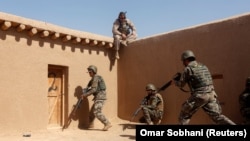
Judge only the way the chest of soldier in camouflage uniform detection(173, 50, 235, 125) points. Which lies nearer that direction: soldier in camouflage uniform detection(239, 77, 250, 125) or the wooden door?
the wooden door

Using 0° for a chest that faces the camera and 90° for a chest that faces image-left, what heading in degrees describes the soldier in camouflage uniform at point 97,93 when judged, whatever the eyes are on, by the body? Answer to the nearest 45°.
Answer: approximately 90°

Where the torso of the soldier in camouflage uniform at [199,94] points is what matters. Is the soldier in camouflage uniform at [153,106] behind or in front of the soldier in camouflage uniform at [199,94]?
in front

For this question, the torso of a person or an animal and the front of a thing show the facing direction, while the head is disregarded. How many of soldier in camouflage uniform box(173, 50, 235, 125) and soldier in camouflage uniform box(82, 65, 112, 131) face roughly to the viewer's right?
0

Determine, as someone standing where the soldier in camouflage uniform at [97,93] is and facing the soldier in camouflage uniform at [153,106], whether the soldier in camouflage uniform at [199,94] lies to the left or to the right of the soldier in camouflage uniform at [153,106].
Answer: right

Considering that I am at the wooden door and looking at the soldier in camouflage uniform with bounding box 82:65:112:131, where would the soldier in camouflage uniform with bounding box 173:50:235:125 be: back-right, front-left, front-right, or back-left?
front-right

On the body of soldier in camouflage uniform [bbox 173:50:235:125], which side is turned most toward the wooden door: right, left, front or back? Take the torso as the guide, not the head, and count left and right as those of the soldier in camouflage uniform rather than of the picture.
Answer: front

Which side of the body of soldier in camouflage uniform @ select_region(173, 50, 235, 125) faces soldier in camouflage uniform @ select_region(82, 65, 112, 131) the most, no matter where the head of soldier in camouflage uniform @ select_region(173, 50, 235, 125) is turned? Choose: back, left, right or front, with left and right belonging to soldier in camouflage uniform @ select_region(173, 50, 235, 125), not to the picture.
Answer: front

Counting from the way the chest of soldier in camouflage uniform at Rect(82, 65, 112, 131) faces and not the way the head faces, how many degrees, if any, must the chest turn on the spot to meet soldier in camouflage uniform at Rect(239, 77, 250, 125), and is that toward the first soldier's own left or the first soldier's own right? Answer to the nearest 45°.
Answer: approximately 135° to the first soldier's own left

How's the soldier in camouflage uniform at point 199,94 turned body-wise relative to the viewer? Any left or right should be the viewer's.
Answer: facing away from the viewer and to the left of the viewer

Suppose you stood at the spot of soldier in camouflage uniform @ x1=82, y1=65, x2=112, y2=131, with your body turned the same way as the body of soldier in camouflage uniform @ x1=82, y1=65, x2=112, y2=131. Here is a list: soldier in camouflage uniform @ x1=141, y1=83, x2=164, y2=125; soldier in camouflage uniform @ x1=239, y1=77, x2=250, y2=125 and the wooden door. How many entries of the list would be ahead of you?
1

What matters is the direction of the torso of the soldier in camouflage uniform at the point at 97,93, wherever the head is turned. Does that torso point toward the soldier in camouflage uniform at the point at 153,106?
no
